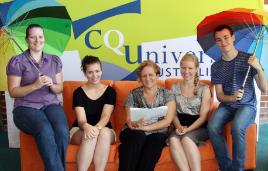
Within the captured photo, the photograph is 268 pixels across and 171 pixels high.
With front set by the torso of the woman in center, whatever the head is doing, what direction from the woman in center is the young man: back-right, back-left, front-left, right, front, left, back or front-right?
left

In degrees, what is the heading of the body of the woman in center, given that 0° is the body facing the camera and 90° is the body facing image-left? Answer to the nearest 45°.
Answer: approximately 0°

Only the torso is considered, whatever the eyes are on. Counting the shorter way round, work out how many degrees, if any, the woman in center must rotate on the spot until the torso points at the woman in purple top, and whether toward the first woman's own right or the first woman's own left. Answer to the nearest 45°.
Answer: approximately 90° to the first woman's own right
